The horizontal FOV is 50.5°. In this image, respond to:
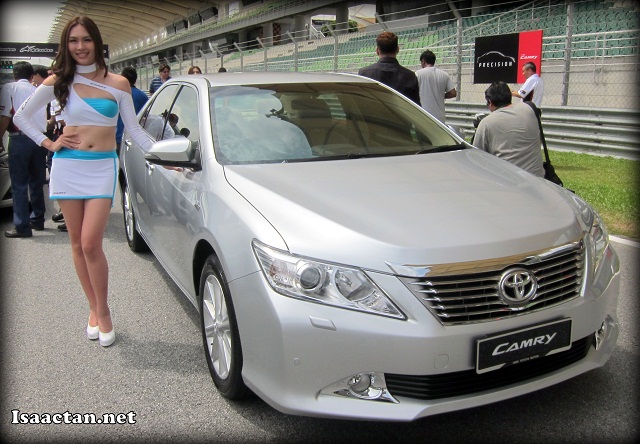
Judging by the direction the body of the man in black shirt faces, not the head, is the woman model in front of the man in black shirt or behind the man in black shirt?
behind

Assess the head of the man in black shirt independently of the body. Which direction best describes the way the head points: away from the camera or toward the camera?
away from the camera

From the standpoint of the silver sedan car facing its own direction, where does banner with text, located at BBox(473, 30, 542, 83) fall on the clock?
The banner with text is roughly at 8 o'clock from the silver sedan car.

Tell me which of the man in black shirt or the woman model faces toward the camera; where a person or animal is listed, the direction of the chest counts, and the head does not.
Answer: the woman model

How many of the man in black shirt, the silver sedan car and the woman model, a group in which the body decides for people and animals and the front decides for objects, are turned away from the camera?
1

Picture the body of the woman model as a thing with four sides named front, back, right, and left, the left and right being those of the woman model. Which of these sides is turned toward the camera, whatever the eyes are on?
front

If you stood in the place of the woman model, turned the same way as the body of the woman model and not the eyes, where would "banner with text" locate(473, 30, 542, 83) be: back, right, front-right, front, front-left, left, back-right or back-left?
back-left

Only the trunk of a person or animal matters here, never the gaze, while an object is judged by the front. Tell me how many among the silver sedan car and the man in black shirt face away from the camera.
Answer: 1

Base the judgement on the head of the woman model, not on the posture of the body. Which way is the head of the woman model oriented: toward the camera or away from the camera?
toward the camera

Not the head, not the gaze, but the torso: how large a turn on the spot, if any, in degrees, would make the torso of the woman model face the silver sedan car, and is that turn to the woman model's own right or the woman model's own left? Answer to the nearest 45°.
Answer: approximately 45° to the woman model's own left

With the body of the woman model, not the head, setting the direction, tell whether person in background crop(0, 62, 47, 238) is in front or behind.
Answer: behind

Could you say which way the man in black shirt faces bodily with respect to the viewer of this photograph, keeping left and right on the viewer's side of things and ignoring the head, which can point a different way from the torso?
facing away from the viewer

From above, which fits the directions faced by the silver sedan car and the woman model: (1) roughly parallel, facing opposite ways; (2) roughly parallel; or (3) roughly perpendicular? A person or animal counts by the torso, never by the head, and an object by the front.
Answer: roughly parallel

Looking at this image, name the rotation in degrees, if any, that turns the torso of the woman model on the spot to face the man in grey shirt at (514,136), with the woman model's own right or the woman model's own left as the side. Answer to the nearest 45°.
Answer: approximately 90° to the woman model's own left

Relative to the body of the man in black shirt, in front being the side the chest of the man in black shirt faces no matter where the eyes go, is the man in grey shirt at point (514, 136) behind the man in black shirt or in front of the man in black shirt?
behind

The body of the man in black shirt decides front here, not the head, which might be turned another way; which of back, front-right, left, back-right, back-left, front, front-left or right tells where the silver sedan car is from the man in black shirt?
back
